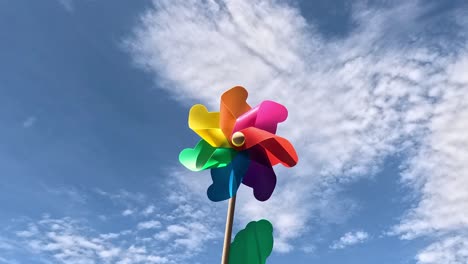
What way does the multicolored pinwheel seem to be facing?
toward the camera
